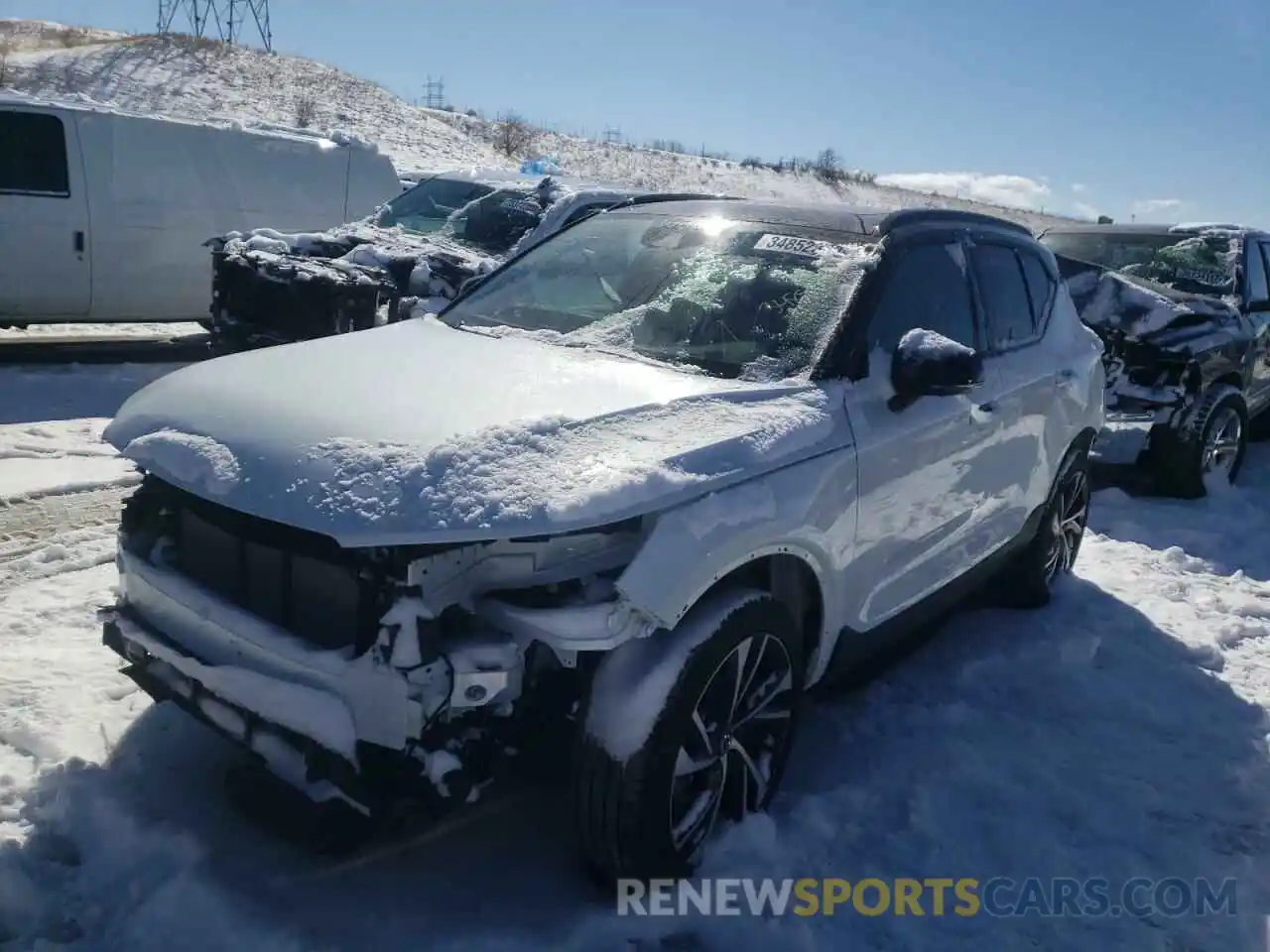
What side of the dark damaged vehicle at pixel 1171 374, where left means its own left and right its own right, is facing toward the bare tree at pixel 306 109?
right

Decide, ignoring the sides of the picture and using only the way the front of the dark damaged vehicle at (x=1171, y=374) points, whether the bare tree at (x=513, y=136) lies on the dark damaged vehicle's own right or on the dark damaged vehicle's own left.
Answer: on the dark damaged vehicle's own right

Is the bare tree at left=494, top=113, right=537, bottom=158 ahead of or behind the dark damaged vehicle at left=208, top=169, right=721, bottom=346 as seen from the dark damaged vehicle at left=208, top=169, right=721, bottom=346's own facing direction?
behind

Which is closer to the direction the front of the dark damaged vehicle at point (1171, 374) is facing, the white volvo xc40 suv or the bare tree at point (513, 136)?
the white volvo xc40 suv

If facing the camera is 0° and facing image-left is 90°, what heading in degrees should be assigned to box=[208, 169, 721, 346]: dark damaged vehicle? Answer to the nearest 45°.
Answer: approximately 45°

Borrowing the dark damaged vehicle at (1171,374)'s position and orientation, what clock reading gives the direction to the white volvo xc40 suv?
The white volvo xc40 suv is roughly at 11 o'clock from the dark damaged vehicle.

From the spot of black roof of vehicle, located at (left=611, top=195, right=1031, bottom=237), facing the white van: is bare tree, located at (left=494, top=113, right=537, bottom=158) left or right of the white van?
right
